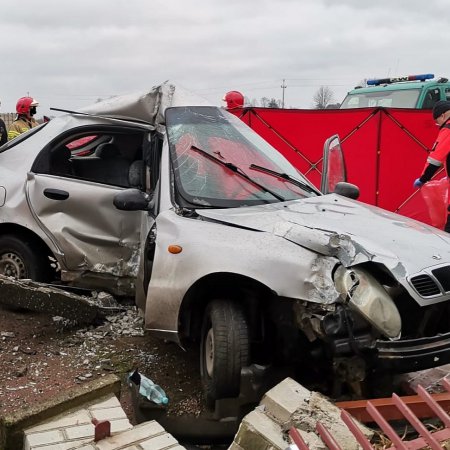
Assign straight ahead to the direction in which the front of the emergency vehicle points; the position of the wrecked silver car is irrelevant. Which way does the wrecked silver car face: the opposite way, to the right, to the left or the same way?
to the left

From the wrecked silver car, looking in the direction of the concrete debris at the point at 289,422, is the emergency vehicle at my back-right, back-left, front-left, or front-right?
back-left

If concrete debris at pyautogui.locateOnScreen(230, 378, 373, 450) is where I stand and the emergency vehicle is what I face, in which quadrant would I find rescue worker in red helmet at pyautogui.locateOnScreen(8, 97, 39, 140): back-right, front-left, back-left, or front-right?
front-left

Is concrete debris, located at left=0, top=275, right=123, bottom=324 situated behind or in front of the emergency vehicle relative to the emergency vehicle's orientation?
in front

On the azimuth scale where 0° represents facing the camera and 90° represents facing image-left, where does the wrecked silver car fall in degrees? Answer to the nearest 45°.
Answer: approximately 315°

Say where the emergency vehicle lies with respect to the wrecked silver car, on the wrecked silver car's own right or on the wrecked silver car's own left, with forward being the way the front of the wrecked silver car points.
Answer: on the wrecked silver car's own left
